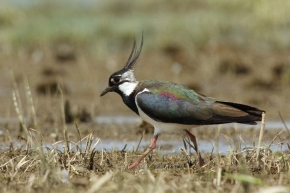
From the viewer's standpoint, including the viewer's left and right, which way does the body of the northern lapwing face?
facing to the left of the viewer
